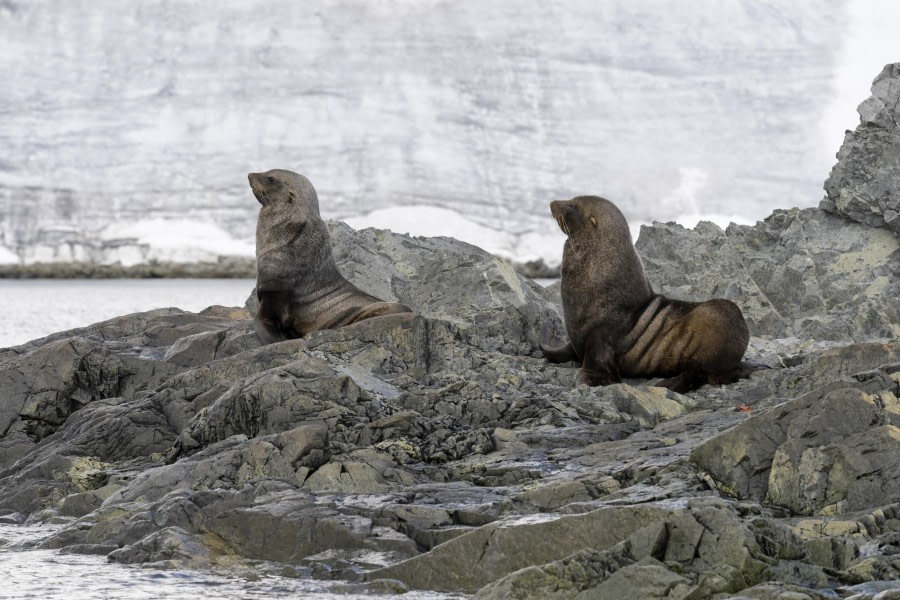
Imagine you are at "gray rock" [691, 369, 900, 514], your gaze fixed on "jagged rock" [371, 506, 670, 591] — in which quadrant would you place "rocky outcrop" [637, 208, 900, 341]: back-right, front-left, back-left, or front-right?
back-right

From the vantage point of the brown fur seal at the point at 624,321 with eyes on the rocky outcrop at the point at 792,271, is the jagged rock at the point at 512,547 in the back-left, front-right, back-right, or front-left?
back-right

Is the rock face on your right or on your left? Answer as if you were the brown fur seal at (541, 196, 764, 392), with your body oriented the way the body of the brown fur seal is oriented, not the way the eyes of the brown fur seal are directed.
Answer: on your right

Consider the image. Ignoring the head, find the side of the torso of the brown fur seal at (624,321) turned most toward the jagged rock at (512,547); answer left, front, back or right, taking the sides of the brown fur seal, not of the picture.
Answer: left

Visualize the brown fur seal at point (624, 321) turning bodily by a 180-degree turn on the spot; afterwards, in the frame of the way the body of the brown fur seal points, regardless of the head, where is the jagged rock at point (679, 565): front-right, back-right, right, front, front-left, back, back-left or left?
right

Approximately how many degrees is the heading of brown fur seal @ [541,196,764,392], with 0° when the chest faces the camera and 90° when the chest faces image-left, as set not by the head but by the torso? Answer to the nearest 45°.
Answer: approximately 90°

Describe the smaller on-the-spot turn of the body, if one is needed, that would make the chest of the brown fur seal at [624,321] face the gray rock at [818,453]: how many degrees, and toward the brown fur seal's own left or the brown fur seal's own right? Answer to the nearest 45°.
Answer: approximately 90° to the brown fur seal's own left
